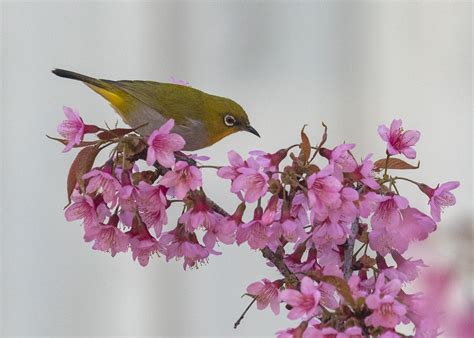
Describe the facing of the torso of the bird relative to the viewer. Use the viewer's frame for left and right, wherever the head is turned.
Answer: facing to the right of the viewer
